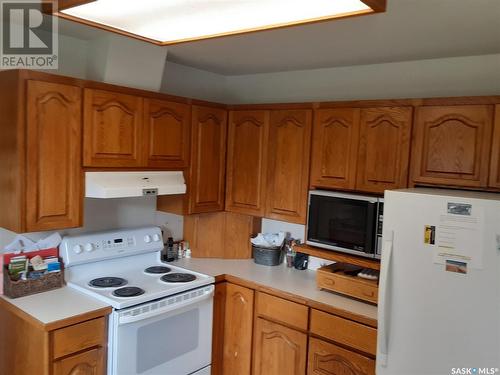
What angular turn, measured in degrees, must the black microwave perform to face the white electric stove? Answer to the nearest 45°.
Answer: approximately 45° to its right

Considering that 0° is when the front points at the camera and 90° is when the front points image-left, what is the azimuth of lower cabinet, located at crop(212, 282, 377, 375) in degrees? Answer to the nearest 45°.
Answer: approximately 45°

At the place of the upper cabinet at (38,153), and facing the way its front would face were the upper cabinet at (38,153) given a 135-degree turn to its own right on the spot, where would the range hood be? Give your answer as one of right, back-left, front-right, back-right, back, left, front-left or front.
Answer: back

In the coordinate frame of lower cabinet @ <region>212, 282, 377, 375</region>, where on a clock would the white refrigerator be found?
The white refrigerator is roughly at 9 o'clock from the lower cabinet.

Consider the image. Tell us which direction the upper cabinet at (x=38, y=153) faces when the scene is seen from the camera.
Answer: facing the viewer and to the right of the viewer

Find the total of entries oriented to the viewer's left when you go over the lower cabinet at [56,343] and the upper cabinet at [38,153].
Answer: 0

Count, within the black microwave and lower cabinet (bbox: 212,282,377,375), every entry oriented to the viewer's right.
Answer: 0

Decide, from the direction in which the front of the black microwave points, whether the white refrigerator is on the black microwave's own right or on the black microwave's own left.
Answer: on the black microwave's own left

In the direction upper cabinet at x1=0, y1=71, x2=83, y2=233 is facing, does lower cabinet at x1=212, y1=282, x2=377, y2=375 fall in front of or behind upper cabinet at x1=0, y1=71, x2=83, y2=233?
in front

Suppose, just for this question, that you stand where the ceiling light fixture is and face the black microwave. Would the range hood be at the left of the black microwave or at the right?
left

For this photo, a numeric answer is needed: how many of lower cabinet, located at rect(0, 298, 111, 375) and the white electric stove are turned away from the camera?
0

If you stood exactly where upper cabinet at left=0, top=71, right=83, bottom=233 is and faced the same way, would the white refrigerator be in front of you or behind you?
in front

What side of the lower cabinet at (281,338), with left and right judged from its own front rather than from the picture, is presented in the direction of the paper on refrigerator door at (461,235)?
left

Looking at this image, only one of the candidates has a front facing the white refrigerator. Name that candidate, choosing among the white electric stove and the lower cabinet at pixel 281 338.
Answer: the white electric stove

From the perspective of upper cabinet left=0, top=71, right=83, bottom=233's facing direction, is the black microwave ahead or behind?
ahead
